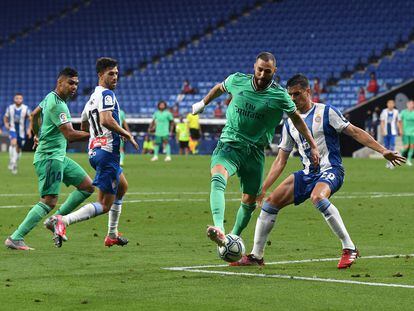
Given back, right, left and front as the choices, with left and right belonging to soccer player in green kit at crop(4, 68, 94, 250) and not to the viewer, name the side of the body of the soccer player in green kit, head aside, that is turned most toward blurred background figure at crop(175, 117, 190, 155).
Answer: left

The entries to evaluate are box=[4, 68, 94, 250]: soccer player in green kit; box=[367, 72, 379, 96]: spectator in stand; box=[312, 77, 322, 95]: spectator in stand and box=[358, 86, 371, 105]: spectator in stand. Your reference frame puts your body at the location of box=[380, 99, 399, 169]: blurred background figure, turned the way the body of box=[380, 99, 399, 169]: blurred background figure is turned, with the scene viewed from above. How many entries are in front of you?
1

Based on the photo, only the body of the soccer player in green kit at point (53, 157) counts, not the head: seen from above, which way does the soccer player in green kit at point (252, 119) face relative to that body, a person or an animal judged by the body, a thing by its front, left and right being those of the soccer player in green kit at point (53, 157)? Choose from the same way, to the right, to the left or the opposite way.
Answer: to the right

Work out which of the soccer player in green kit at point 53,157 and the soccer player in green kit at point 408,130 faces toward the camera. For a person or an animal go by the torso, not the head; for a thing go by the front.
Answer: the soccer player in green kit at point 408,130

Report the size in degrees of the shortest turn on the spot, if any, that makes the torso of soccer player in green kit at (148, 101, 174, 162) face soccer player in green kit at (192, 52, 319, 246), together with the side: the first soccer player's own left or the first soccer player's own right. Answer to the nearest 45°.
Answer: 0° — they already face them

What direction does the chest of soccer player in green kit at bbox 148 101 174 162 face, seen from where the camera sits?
toward the camera

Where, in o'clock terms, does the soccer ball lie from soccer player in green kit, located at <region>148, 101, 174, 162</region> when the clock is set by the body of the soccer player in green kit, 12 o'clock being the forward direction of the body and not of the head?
The soccer ball is roughly at 12 o'clock from the soccer player in green kit.

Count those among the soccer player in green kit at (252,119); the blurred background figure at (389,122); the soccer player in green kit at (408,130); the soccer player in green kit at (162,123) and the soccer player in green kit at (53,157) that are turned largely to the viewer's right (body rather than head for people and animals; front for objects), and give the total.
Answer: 1

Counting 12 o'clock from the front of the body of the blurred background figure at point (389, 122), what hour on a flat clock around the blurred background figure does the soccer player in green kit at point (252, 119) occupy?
The soccer player in green kit is roughly at 12 o'clock from the blurred background figure.

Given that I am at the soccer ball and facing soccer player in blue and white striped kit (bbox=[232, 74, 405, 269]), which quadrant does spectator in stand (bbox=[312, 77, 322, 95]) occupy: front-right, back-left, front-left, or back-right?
front-left

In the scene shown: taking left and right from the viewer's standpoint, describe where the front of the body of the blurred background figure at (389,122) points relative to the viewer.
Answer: facing the viewer

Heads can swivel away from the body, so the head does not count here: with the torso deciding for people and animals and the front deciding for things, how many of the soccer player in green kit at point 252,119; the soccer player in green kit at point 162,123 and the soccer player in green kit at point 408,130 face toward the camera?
3

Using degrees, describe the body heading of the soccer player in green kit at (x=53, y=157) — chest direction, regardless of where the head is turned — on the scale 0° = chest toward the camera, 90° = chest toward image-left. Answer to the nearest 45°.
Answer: approximately 270°

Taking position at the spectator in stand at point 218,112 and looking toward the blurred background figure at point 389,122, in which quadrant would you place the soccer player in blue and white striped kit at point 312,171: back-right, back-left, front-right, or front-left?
front-right

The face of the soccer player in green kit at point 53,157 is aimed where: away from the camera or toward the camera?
toward the camera

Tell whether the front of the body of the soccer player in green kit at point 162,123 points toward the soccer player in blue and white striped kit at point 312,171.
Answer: yes
